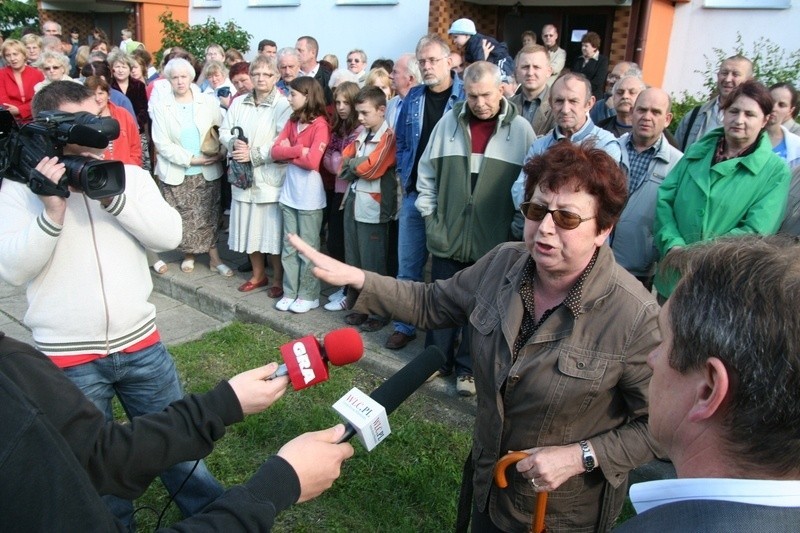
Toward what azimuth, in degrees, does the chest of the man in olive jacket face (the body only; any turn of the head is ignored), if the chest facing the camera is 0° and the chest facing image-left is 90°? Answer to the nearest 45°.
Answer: approximately 0°

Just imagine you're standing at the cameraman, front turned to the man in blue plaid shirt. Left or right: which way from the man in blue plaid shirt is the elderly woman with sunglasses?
right

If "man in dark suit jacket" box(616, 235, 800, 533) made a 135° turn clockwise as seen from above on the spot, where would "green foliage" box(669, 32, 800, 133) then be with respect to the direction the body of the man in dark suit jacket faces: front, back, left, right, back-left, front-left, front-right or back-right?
left

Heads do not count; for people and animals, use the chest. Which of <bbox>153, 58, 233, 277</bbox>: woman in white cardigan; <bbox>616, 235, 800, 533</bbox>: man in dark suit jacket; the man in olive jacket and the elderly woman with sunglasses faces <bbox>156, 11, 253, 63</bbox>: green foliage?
the man in dark suit jacket

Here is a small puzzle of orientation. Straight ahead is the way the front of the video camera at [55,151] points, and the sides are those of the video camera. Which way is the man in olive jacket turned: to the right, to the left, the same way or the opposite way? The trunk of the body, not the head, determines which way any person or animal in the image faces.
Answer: to the right

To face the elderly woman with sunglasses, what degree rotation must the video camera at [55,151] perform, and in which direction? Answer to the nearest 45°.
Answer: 0° — it already faces them

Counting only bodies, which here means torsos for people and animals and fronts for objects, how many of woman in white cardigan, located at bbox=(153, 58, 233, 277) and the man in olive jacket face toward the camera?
2

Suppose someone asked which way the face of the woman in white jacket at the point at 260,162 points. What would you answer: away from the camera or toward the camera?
toward the camera

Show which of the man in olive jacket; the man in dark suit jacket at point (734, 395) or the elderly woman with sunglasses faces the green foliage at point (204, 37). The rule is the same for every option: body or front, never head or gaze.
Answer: the man in dark suit jacket

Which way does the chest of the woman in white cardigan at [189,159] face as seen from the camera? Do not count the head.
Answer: toward the camera

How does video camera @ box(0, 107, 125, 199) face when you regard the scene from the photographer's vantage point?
facing the viewer and to the right of the viewer

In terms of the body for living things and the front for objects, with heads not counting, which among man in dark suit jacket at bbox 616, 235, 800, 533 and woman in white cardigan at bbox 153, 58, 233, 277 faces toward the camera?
the woman in white cardigan

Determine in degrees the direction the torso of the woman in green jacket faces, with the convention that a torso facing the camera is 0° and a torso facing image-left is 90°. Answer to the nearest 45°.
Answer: approximately 45°

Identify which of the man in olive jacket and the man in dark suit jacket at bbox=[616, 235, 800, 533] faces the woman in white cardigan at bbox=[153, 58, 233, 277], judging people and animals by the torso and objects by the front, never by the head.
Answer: the man in dark suit jacket

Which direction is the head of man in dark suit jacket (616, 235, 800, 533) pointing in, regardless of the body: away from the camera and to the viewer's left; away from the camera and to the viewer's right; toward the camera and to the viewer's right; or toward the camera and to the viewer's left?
away from the camera and to the viewer's left

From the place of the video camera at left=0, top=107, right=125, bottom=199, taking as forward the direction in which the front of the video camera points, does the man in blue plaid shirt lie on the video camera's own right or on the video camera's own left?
on the video camera's own left
